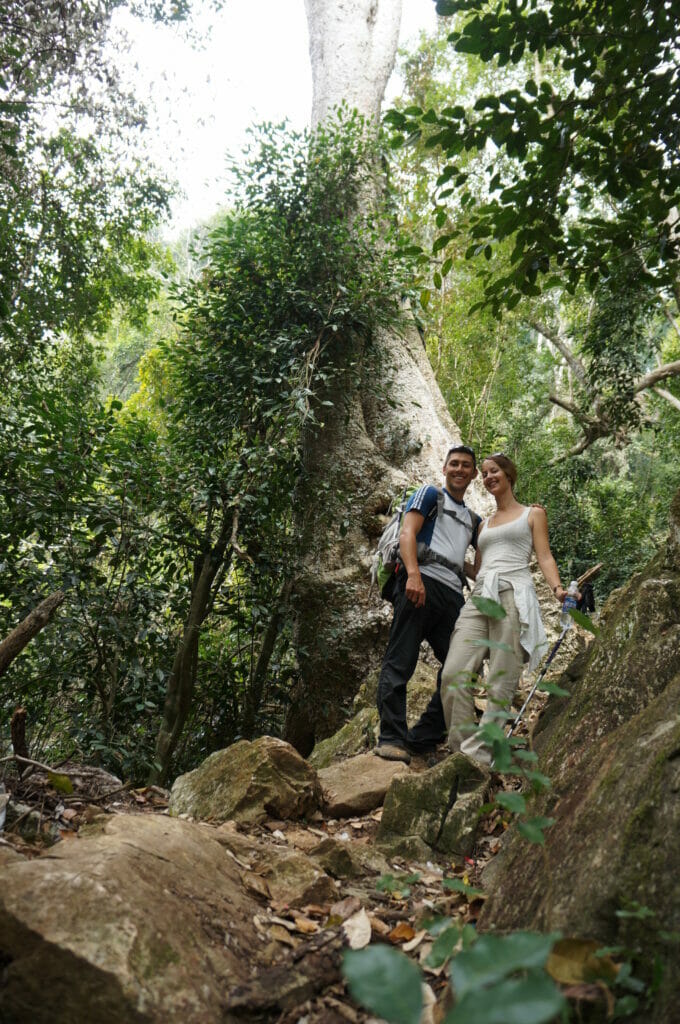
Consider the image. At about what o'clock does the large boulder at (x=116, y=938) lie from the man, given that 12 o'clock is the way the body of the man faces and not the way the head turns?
The large boulder is roughly at 2 o'clock from the man.

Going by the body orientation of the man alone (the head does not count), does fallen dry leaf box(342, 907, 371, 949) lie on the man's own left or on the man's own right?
on the man's own right

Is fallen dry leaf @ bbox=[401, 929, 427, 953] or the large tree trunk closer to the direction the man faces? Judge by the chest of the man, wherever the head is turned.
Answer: the fallen dry leaf

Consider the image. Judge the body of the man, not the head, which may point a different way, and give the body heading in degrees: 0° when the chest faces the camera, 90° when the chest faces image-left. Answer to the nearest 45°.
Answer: approximately 315°

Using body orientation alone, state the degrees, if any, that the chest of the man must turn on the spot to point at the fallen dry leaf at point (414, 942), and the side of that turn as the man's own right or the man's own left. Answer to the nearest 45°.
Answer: approximately 45° to the man's own right

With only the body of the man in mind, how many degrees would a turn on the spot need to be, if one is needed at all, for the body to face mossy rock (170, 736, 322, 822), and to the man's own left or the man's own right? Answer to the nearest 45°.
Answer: approximately 90° to the man's own right

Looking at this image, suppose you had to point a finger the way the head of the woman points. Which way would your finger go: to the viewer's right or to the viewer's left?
to the viewer's left

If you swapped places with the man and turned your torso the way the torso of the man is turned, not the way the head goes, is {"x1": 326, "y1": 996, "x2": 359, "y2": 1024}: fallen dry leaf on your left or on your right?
on your right

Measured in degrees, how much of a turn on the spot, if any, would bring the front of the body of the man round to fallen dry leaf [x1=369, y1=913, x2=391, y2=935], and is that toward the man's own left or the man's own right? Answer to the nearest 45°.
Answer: approximately 45° to the man's own right

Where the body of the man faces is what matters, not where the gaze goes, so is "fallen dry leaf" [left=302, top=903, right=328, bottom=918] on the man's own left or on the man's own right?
on the man's own right
